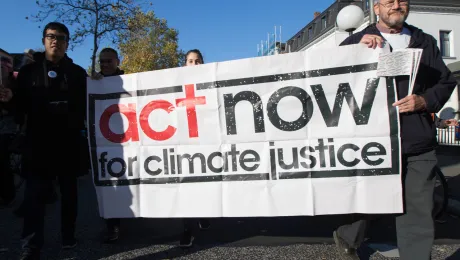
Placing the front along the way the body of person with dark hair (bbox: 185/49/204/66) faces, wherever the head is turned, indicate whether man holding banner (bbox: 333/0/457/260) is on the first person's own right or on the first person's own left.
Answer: on the first person's own left

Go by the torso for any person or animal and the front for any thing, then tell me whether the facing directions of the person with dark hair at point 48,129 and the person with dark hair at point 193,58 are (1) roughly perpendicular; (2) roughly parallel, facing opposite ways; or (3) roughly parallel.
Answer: roughly parallel

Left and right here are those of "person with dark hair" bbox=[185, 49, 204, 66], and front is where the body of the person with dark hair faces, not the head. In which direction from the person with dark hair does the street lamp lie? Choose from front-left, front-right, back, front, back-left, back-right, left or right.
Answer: back-left

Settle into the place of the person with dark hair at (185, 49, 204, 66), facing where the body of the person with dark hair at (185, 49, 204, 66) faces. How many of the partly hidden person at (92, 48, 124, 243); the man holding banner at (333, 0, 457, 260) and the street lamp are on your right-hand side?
1

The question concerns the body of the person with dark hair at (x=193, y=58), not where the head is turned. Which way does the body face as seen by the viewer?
toward the camera

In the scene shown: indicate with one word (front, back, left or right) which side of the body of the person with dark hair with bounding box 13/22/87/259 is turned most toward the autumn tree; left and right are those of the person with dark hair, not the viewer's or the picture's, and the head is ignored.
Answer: back

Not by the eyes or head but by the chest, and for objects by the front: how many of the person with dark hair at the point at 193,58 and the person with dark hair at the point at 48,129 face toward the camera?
2

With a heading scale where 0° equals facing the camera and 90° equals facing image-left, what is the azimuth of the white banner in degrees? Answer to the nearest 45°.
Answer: approximately 0°

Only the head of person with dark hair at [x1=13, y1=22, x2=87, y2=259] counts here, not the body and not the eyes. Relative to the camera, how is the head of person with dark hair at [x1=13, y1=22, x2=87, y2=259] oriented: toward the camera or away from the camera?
toward the camera

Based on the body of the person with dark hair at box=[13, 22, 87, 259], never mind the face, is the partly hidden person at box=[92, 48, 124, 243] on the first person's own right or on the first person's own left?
on the first person's own left

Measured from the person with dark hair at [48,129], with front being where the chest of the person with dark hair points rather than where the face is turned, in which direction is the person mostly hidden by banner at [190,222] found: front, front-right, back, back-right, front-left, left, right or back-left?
left

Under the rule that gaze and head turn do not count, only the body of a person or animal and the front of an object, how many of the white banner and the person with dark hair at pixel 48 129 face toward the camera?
2

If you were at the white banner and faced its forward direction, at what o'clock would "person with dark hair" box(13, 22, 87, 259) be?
The person with dark hair is roughly at 3 o'clock from the white banner.

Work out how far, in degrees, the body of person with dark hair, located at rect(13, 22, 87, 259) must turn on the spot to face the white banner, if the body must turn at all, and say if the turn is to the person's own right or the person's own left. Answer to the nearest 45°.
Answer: approximately 45° to the person's own left
